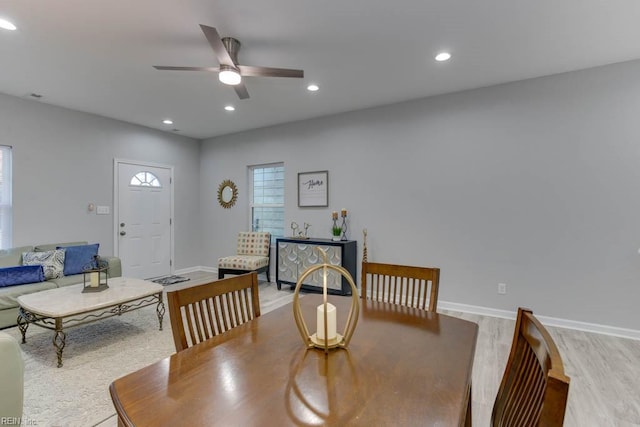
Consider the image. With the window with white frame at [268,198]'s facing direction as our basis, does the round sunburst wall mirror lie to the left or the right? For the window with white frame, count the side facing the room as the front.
on its right

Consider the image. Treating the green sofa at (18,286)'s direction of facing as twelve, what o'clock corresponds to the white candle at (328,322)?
The white candle is roughly at 1 o'clock from the green sofa.

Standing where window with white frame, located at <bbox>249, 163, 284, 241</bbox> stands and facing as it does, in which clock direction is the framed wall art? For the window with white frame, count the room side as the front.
The framed wall art is roughly at 9 o'clock from the window with white frame.

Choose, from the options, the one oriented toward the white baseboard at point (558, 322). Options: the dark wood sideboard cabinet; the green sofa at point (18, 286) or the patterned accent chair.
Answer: the green sofa

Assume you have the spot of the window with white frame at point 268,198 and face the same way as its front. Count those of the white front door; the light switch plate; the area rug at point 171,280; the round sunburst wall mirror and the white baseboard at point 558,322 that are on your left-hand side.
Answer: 1

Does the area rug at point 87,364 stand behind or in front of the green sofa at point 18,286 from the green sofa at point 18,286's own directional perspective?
in front

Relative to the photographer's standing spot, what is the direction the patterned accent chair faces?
facing the viewer and to the left of the viewer

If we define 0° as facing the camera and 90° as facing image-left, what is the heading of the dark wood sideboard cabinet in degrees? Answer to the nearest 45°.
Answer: approximately 45°

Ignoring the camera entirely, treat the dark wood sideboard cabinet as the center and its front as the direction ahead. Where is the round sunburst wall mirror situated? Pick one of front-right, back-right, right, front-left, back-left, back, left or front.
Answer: right

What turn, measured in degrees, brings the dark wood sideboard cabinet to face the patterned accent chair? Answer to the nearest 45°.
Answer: approximately 90° to its right

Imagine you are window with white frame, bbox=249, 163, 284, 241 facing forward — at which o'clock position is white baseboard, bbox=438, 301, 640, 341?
The white baseboard is roughly at 9 o'clock from the window with white frame.
